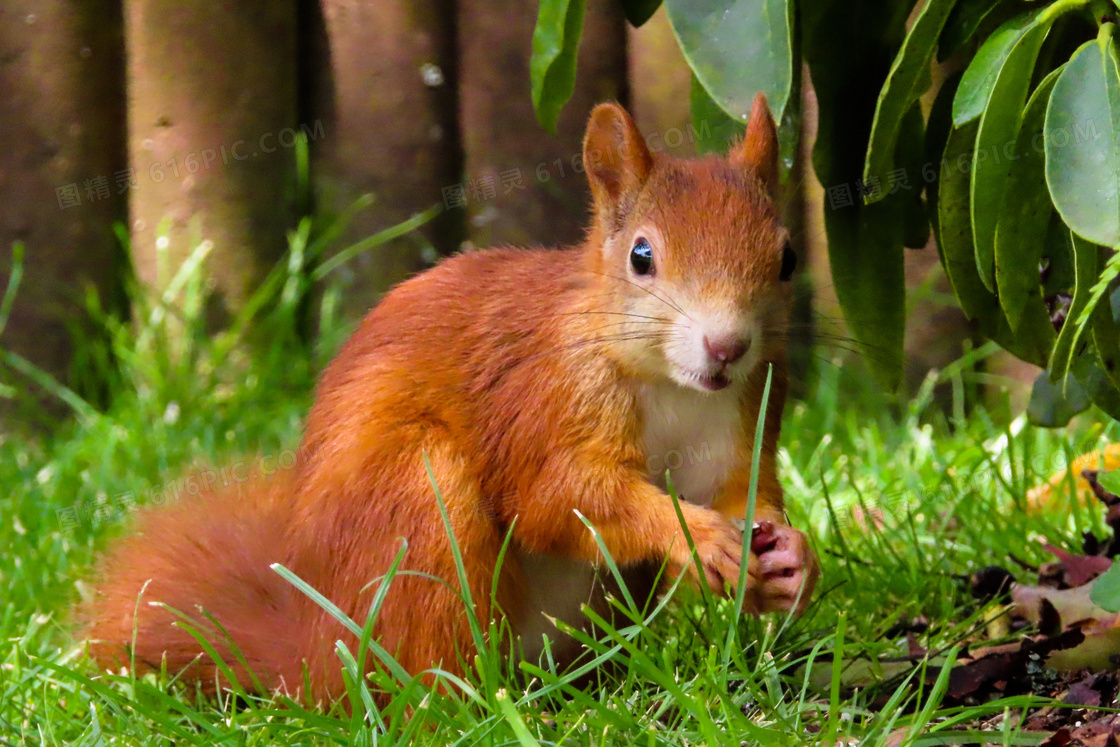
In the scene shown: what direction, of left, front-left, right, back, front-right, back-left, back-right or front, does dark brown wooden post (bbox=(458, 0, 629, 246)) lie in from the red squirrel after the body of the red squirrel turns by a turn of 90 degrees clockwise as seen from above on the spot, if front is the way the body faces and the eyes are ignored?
back-right

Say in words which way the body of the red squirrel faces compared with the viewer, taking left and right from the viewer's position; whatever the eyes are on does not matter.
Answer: facing the viewer and to the right of the viewer

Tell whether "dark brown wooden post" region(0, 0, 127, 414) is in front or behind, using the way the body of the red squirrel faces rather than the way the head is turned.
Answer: behind

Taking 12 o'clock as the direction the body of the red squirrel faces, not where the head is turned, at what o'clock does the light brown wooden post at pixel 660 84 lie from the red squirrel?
The light brown wooden post is roughly at 8 o'clock from the red squirrel.

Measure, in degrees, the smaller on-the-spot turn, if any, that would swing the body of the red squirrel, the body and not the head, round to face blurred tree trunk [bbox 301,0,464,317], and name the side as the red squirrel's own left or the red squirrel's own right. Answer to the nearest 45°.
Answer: approximately 135° to the red squirrel's own left

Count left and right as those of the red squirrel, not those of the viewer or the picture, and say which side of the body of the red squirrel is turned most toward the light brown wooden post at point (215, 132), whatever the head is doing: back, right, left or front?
back
